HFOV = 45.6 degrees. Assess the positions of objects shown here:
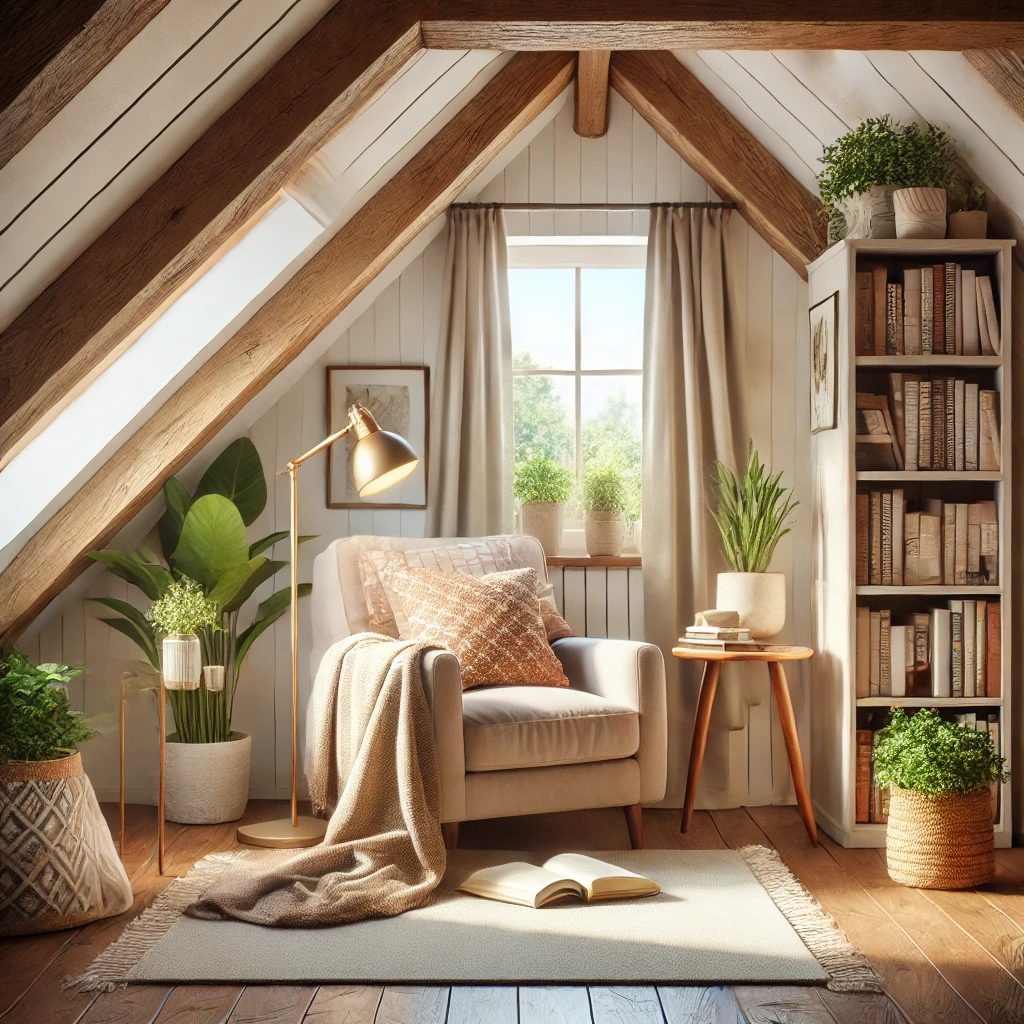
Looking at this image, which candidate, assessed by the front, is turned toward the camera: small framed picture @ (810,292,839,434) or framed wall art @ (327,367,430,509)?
the framed wall art

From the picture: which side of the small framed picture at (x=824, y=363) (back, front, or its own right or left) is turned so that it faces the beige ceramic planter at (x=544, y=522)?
front

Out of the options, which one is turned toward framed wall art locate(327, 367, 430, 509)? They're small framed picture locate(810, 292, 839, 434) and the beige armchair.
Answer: the small framed picture

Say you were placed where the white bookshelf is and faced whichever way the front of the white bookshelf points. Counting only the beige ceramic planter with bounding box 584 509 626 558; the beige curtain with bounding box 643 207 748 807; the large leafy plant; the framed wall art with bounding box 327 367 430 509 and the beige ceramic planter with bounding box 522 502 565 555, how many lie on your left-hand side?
0

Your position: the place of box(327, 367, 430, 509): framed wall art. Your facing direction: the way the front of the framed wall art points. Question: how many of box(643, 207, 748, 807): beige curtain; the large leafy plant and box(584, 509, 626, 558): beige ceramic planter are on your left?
2

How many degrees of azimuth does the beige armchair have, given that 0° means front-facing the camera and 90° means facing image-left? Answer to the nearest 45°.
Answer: approximately 315°

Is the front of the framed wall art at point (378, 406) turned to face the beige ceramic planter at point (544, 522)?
no

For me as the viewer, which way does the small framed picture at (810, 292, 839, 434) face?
facing to the left of the viewer

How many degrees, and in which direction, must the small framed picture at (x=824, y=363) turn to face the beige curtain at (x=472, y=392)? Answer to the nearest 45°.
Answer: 0° — it already faces it

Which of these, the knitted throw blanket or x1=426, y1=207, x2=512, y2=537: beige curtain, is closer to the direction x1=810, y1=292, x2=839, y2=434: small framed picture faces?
the beige curtain

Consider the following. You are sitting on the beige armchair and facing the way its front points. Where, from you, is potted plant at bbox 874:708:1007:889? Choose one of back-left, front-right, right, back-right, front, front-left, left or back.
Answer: front-left

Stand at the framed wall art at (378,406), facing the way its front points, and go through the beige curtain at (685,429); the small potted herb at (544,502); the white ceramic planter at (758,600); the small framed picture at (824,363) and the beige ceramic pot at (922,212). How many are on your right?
0

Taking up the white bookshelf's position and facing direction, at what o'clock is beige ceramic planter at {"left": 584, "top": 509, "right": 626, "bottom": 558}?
The beige ceramic planter is roughly at 4 o'clock from the white bookshelf.

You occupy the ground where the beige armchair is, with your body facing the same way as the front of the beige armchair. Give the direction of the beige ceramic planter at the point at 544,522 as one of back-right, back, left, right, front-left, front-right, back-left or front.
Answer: back-left

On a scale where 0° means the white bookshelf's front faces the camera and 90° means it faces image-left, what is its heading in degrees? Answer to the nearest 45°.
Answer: approximately 0°

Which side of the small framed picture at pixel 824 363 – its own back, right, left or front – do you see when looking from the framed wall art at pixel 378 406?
front

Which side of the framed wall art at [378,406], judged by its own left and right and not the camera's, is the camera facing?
front
